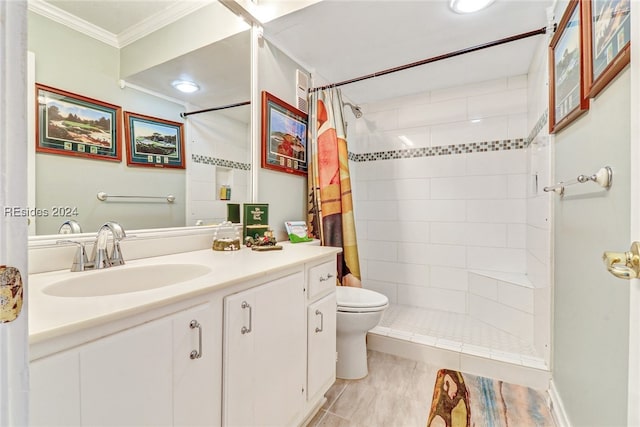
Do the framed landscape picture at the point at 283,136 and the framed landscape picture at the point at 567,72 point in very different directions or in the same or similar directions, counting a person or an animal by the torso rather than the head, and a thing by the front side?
very different directions

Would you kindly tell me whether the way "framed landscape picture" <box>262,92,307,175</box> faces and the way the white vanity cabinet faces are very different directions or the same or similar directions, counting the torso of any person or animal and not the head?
same or similar directions

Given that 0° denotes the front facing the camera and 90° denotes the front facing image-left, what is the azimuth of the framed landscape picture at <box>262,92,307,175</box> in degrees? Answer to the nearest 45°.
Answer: approximately 315°

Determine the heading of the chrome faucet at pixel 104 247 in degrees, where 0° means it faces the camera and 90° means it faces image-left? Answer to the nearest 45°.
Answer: approximately 315°

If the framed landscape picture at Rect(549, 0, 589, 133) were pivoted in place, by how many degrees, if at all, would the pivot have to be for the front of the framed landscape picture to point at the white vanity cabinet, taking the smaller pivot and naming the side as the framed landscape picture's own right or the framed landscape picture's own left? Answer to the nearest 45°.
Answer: approximately 45° to the framed landscape picture's own left

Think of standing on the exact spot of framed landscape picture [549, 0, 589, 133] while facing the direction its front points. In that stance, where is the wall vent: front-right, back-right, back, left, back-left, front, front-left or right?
front

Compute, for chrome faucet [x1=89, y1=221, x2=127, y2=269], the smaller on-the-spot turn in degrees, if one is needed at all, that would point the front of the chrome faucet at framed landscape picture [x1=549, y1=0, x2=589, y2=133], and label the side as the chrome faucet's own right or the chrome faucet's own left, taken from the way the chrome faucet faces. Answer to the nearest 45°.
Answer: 0° — it already faces it

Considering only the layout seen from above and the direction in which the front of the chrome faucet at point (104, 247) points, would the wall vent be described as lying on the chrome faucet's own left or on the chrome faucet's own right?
on the chrome faucet's own left

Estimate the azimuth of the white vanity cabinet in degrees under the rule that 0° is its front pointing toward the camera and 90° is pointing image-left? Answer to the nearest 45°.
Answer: approximately 315°

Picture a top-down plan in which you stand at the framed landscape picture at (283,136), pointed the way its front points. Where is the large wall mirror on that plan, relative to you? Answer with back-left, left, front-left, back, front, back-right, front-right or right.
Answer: right

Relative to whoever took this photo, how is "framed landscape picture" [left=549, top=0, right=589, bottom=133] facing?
facing to the left of the viewer

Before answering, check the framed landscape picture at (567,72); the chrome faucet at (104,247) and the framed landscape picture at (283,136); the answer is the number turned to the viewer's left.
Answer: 1
